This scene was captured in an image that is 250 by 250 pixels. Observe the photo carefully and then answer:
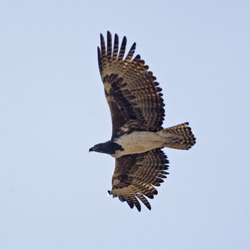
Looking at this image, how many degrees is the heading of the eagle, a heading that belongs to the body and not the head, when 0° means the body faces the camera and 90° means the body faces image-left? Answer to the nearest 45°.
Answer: approximately 90°
